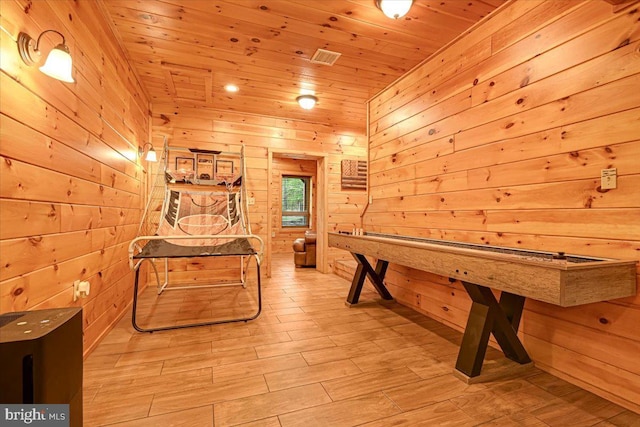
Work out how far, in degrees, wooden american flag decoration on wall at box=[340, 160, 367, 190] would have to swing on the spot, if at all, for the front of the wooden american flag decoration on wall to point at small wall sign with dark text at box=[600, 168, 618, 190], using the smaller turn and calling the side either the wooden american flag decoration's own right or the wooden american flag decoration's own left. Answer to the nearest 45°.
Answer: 0° — it already faces it

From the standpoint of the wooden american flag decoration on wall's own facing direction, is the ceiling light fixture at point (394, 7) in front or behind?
in front

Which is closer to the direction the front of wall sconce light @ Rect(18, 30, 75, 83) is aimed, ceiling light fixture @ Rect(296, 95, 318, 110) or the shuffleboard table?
the shuffleboard table

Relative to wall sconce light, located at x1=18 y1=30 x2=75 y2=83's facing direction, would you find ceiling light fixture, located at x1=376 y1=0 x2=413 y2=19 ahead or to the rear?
ahead

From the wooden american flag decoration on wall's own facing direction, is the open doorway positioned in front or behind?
behind

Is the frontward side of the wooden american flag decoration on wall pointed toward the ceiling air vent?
yes

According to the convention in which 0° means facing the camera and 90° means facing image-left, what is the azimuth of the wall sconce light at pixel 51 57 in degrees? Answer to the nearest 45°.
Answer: approximately 315°

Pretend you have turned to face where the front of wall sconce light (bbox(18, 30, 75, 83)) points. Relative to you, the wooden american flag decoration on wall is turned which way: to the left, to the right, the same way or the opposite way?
to the right

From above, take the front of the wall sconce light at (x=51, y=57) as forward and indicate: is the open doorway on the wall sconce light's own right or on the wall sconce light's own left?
on the wall sconce light's own left

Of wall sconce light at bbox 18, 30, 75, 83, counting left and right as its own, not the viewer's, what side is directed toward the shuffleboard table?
front

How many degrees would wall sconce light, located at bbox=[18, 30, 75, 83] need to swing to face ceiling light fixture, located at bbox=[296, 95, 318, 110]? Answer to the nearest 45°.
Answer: approximately 90° to its left

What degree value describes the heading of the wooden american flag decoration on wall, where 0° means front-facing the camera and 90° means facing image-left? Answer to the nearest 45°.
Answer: approximately 0°

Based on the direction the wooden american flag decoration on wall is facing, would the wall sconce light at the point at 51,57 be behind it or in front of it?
in front

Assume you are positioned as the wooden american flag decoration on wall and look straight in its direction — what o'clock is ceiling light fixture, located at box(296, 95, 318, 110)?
The ceiling light fixture is roughly at 1 o'clock from the wooden american flag decoration on wall.

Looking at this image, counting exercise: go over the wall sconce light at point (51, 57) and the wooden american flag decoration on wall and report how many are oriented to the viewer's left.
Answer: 0
